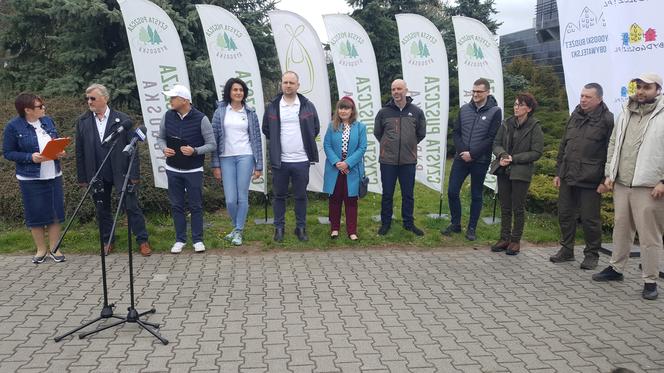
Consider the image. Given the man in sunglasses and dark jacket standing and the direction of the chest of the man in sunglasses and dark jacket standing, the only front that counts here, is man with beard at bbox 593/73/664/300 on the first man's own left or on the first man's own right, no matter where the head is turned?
on the first man's own left

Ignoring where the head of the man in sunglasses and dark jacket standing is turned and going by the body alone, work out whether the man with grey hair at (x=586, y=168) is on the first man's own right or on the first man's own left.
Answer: on the first man's own left

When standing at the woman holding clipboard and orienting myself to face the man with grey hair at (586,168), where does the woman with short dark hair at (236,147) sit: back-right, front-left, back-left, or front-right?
front-left

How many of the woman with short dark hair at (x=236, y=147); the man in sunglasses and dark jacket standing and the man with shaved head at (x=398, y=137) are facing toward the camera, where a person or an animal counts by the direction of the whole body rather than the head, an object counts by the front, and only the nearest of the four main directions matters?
3

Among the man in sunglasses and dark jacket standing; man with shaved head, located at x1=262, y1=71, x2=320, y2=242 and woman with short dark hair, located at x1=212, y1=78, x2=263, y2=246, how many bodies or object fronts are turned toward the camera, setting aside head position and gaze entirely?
3

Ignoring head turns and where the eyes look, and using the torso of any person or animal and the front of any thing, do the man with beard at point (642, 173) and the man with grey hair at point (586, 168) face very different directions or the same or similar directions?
same or similar directions

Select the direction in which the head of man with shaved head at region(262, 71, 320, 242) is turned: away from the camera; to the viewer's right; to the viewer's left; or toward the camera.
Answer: toward the camera

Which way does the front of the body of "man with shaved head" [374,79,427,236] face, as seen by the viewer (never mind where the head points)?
toward the camera

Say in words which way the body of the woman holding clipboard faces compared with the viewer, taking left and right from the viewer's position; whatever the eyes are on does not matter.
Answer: facing the viewer and to the right of the viewer

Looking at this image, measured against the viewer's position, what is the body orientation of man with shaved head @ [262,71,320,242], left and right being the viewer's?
facing the viewer

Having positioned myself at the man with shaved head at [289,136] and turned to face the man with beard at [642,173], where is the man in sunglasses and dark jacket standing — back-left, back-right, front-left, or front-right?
back-right

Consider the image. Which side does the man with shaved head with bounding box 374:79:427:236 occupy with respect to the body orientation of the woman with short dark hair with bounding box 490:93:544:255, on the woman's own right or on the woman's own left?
on the woman's own right

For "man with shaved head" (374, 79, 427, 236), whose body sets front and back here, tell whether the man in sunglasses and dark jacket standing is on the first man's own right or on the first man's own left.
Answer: on the first man's own right

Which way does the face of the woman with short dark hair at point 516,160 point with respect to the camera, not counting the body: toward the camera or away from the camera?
toward the camera
